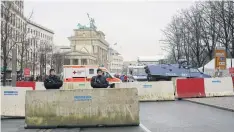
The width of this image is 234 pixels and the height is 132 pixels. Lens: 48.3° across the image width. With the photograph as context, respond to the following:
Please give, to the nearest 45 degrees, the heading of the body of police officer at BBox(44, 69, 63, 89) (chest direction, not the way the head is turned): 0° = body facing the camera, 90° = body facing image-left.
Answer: approximately 0°

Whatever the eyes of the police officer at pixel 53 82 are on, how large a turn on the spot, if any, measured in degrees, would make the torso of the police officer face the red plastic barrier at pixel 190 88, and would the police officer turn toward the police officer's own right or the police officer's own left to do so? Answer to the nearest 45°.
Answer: approximately 135° to the police officer's own left

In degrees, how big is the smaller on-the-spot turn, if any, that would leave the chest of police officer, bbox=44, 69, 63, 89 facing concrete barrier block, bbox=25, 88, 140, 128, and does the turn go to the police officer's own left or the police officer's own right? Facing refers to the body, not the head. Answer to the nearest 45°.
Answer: approximately 45° to the police officer's own left

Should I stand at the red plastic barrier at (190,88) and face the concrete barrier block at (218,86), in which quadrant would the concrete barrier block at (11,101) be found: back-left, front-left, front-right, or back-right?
back-right
